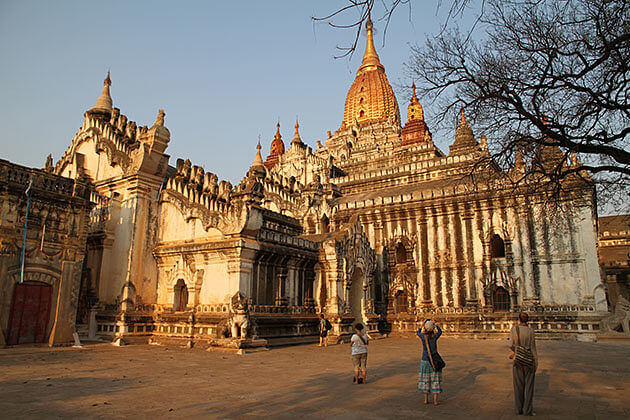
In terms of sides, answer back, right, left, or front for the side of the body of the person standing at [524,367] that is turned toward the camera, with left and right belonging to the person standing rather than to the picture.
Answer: back

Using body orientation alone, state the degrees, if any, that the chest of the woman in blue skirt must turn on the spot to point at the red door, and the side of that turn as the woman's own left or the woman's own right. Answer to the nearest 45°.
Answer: approximately 90° to the woman's own left

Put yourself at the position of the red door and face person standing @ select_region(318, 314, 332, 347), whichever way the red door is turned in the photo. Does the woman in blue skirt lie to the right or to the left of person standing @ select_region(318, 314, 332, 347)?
right

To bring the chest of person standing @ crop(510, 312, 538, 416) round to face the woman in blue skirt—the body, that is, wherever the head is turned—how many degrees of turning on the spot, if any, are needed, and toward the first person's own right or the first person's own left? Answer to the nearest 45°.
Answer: approximately 90° to the first person's own left

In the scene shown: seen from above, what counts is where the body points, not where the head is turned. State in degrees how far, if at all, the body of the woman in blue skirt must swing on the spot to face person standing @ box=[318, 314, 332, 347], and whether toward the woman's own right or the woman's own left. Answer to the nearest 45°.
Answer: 0° — they already face them

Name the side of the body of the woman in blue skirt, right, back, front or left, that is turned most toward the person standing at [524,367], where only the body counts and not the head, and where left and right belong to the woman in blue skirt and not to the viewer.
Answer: right

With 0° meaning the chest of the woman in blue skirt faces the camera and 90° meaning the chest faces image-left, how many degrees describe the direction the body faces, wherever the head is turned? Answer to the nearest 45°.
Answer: approximately 180°

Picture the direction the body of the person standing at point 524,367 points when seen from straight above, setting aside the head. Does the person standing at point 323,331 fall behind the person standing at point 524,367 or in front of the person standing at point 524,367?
in front

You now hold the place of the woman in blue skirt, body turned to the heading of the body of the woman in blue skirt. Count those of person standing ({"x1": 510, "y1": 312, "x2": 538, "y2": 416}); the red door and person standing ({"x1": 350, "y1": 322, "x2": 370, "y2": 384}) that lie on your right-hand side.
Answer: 1

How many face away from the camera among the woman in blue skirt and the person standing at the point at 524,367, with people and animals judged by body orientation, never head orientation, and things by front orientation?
2

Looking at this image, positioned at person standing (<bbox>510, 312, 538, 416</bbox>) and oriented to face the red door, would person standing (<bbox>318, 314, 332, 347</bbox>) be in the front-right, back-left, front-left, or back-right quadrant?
front-right

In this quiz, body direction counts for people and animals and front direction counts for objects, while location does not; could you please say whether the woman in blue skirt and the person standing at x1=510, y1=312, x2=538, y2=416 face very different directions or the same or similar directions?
same or similar directions
